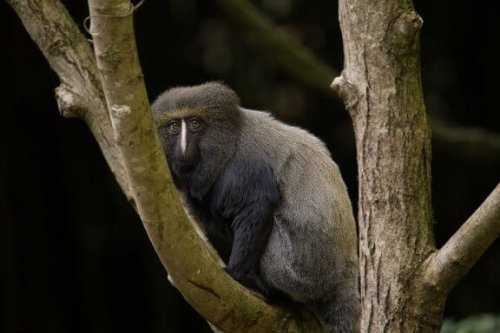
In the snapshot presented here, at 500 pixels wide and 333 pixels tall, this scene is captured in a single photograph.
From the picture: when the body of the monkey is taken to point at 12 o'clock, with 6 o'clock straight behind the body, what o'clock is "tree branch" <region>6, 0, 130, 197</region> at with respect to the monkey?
The tree branch is roughly at 12 o'clock from the monkey.

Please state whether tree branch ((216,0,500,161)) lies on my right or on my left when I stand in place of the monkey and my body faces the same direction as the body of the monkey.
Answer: on my right

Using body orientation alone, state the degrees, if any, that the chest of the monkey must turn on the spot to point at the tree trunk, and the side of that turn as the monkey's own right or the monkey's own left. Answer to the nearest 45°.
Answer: approximately 135° to the monkey's own left

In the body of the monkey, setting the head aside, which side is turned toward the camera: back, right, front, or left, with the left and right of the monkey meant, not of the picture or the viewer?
left
